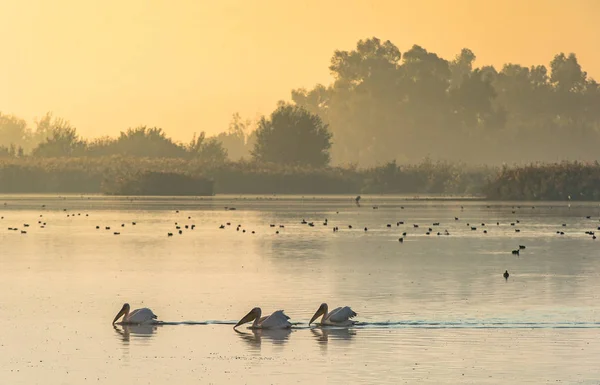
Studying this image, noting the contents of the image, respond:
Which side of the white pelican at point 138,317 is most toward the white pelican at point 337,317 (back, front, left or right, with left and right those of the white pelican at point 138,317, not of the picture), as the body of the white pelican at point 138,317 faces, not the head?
back

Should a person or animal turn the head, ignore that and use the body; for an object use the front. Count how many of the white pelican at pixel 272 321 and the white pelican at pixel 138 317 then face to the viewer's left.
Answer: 2

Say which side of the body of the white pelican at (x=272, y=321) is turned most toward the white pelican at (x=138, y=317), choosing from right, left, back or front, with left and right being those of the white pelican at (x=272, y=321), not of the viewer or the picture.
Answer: front

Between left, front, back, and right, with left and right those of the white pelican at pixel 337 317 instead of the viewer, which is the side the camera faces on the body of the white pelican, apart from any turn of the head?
left

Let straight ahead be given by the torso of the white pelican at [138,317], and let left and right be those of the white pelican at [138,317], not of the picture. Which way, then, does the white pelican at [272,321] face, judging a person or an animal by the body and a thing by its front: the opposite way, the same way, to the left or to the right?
the same way

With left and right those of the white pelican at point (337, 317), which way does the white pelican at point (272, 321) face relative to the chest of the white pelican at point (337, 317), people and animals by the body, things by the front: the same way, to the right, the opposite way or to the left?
the same way

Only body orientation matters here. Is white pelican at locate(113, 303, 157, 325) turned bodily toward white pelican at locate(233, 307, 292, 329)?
no

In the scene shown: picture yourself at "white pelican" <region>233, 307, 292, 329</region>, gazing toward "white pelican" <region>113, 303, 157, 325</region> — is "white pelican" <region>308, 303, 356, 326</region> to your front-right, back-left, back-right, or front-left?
back-right

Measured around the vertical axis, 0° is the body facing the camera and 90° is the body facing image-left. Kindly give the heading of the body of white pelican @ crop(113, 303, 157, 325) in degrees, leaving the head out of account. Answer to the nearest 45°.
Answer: approximately 90°

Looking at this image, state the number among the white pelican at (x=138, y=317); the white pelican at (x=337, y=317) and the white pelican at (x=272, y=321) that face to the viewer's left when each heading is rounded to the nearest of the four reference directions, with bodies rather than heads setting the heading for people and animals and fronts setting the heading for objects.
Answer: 3

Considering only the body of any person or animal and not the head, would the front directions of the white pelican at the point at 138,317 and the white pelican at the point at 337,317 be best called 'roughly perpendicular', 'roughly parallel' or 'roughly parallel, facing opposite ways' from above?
roughly parallel

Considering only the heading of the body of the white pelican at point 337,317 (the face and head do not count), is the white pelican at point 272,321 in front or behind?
in front

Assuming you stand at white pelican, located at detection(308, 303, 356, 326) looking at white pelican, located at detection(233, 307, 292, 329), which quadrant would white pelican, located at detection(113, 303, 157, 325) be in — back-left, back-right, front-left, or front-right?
front-right

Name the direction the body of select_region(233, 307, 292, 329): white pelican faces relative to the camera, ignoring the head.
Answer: to the viewer's left

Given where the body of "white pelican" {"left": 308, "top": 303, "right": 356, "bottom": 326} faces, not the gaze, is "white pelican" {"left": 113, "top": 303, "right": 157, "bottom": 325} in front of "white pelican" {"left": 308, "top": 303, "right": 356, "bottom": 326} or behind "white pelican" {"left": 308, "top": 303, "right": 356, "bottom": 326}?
in front
